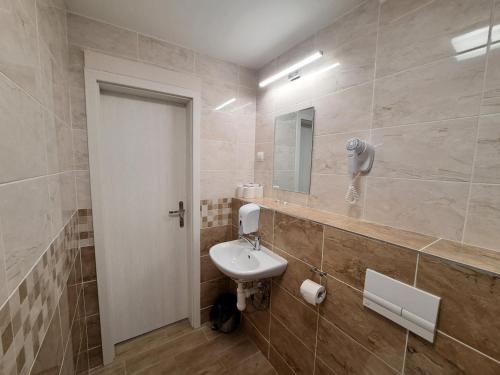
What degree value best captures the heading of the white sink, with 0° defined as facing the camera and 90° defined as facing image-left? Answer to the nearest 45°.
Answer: approximately 45°

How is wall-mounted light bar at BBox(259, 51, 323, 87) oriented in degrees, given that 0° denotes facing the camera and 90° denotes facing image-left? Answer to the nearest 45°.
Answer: approximately 45°

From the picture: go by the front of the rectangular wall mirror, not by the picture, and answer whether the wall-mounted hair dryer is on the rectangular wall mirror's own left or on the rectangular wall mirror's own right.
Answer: on the rectangular wall mirror's own left

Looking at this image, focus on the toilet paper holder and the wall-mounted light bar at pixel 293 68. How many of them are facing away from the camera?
0

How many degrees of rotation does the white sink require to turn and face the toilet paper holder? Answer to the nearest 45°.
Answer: approximately 90° to its left
